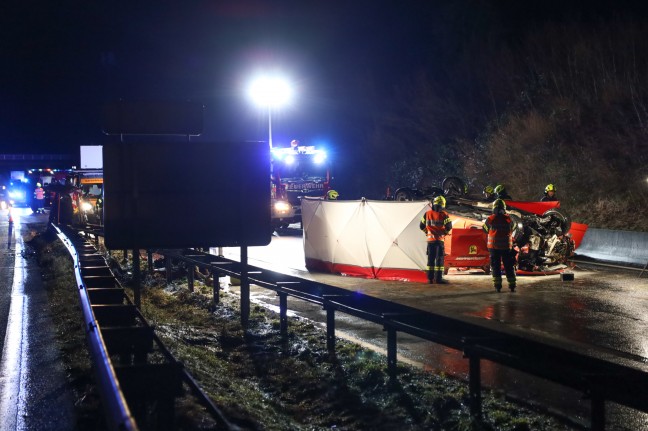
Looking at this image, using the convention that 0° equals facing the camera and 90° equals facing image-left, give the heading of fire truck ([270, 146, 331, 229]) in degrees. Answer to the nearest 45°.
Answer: approximately 0°

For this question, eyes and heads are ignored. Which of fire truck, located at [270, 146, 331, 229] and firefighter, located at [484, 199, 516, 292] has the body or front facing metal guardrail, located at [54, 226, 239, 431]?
the fire truck

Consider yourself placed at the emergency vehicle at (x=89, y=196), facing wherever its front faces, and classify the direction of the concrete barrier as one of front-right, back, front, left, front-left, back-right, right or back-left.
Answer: front-left

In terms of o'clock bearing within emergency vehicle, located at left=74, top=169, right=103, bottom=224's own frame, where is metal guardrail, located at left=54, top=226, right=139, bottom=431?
The metal guardrail is roughly at 12 o'clock from the emergency vehicle.

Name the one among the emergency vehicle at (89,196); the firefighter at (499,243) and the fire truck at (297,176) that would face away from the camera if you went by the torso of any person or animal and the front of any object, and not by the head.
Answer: the firefighter

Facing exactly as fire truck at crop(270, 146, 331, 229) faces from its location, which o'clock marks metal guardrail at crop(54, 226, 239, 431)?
The metal guardrail is roughly at 12 o'clock from the fire truck.

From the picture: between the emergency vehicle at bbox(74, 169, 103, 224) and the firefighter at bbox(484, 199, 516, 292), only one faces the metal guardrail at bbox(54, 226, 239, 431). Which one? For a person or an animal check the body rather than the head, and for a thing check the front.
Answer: the emergency vehicle

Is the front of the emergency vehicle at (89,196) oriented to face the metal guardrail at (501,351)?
yes

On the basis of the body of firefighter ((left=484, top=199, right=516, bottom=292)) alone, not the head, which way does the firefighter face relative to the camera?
away from the camera
